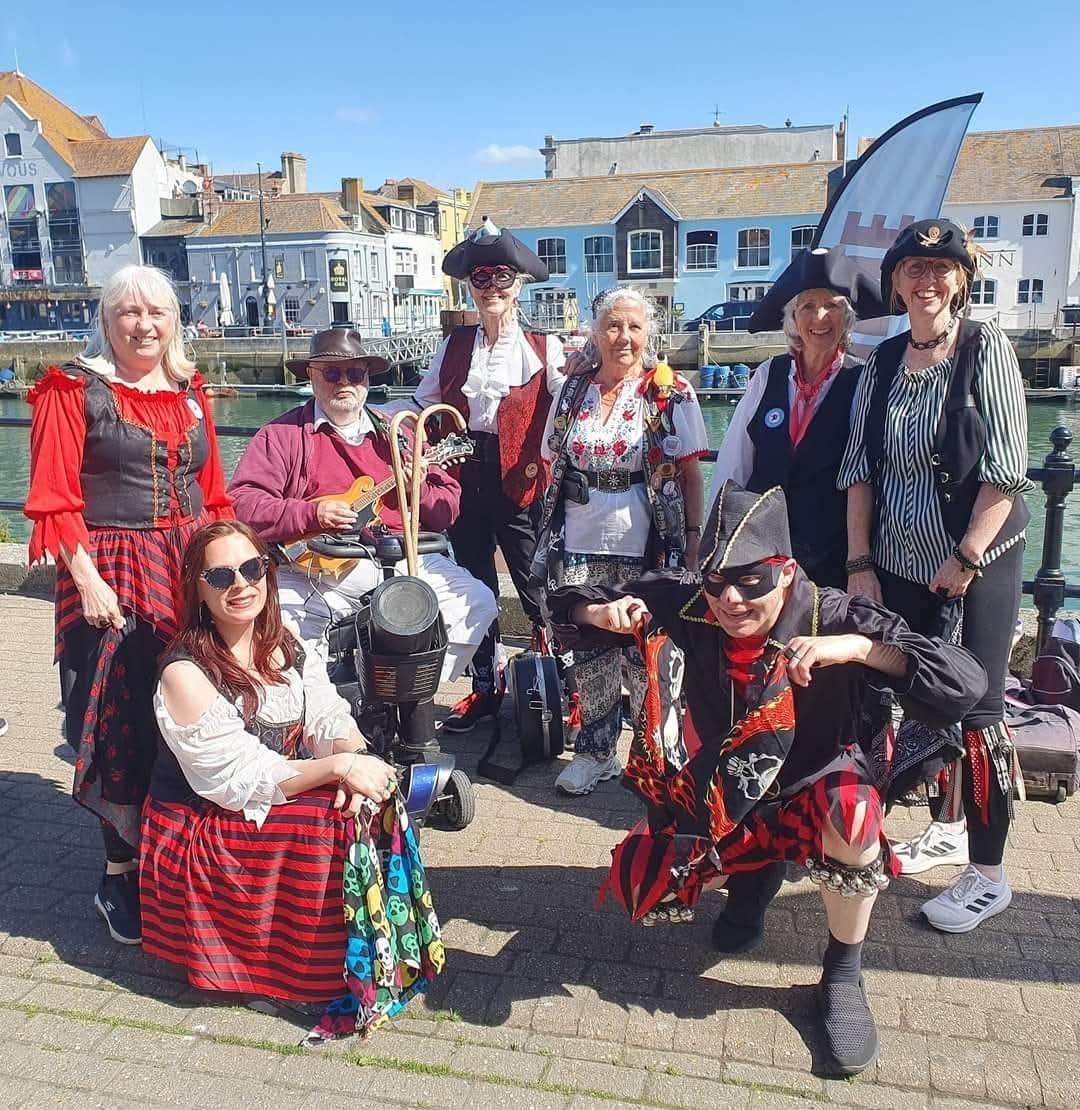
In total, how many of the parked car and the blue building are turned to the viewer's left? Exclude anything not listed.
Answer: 1

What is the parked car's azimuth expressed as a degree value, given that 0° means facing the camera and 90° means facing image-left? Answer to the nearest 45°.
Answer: approximately 90°

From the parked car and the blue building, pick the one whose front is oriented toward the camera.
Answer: the blue building

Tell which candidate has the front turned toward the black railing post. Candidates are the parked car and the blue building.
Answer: the blue building

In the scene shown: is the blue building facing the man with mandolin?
yes

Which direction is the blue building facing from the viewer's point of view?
toward the camera

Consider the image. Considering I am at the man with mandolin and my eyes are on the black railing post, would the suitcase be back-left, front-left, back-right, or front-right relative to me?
front-right

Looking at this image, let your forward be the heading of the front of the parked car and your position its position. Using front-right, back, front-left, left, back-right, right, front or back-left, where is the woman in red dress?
left

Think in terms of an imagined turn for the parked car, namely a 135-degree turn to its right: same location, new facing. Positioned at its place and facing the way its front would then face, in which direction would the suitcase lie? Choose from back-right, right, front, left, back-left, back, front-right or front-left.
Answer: back-right

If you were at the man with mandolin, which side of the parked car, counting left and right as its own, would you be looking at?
left

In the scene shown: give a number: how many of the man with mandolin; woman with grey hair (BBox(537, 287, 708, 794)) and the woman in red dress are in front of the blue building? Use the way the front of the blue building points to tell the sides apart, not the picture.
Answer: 3

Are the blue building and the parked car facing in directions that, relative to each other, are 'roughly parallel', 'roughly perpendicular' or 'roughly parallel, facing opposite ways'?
roughly perpendicular

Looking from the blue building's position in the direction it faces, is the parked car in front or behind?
in front

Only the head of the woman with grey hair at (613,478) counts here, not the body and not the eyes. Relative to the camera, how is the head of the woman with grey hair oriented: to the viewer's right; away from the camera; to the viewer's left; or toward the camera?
toward the camera

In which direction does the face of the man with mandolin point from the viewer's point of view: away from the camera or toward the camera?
toward the camera

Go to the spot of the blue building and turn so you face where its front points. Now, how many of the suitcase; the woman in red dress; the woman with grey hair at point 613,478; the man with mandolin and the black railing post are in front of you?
5

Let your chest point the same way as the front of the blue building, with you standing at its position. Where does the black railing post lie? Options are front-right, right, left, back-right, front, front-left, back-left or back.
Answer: front

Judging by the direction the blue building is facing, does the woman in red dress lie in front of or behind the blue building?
in front
